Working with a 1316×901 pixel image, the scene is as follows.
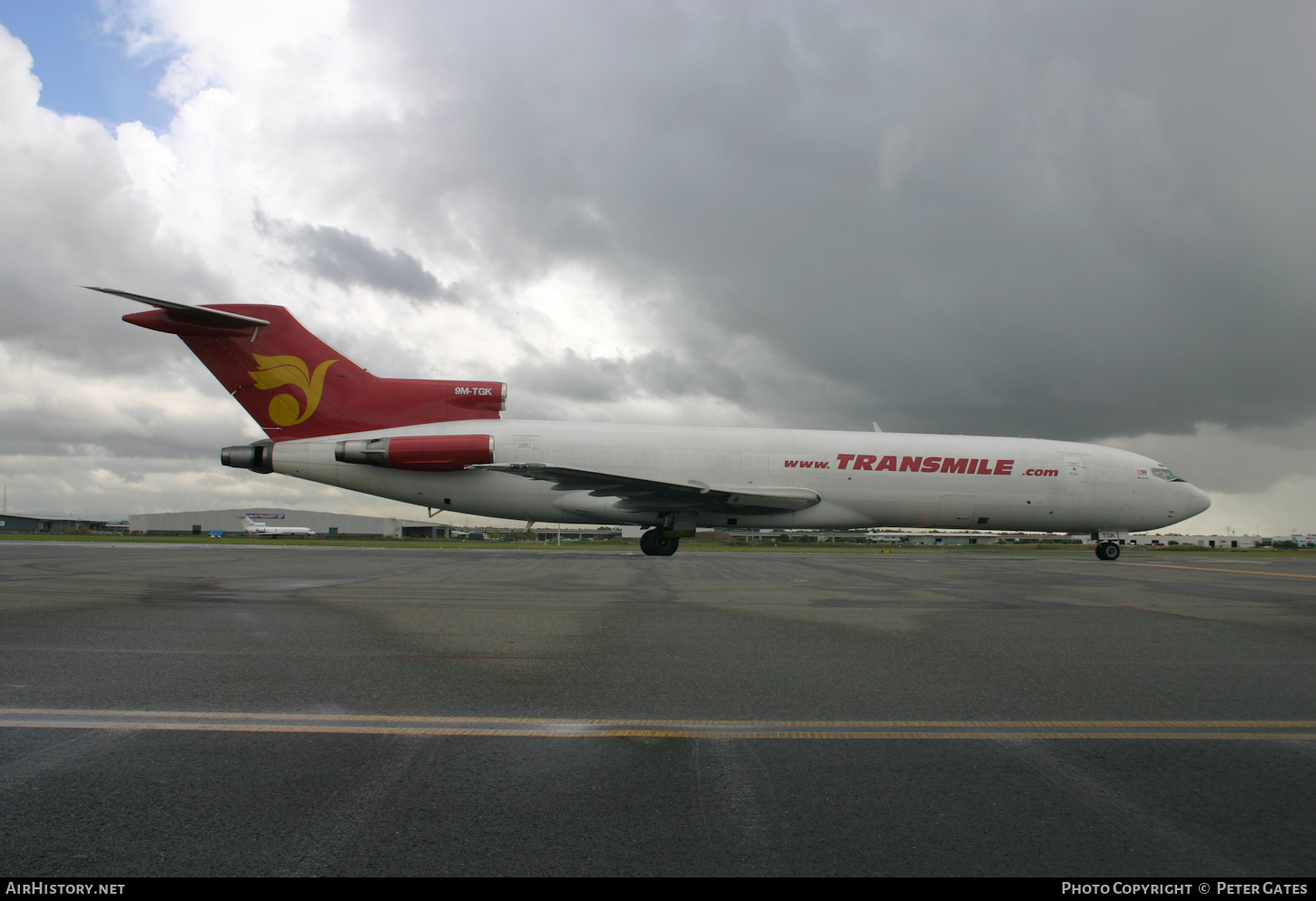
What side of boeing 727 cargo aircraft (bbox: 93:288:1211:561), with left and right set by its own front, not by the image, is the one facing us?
right
